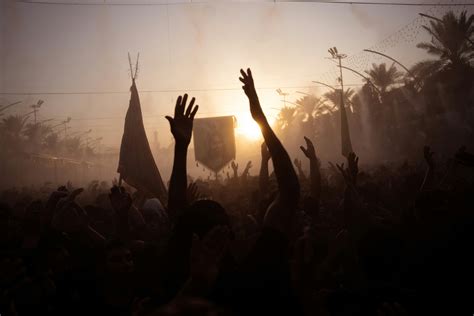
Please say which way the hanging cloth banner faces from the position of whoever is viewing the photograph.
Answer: facing the viewer

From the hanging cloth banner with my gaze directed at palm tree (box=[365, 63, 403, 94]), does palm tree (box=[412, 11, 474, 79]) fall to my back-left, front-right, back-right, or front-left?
front-right

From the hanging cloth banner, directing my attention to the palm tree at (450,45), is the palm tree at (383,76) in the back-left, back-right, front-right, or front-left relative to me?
front-left

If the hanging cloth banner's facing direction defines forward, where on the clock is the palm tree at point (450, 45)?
The palm tree is roughly at 8 o'clock from the hanging cloth banner.

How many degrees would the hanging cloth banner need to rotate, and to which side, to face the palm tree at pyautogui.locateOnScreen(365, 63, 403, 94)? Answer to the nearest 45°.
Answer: approximately 135° to its left
